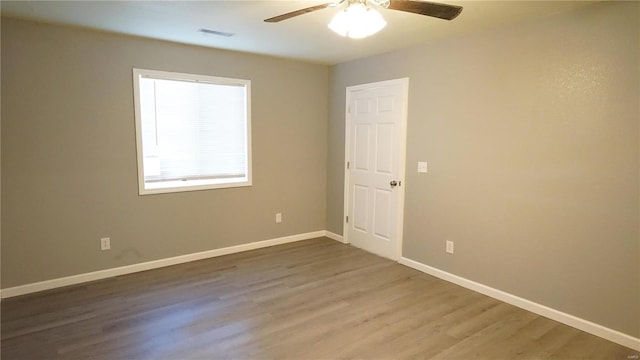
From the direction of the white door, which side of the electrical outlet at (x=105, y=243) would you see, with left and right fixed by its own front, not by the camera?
left

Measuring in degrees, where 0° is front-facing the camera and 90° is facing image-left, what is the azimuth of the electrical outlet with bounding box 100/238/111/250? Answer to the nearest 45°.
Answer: approximately 0°

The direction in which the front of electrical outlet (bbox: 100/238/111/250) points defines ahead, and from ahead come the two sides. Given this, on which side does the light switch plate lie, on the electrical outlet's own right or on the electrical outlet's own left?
on the electrical outlet's own left

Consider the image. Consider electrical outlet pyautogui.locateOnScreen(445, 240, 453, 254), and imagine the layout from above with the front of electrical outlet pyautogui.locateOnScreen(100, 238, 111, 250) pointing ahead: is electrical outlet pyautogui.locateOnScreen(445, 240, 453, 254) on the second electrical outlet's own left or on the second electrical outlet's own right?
on the second electrical outlet's own left
